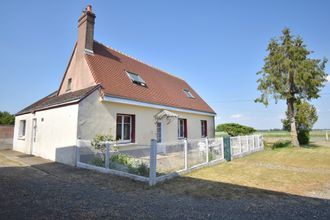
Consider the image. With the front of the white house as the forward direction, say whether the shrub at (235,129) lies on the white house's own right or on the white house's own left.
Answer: on the white house's own left

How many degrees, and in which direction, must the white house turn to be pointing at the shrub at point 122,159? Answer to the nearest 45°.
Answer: approximately 45° to its right

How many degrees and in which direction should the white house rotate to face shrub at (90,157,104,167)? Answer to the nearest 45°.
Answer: approximately 45° to its right

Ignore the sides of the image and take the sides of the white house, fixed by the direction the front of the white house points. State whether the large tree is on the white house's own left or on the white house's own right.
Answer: on the white house's own left
